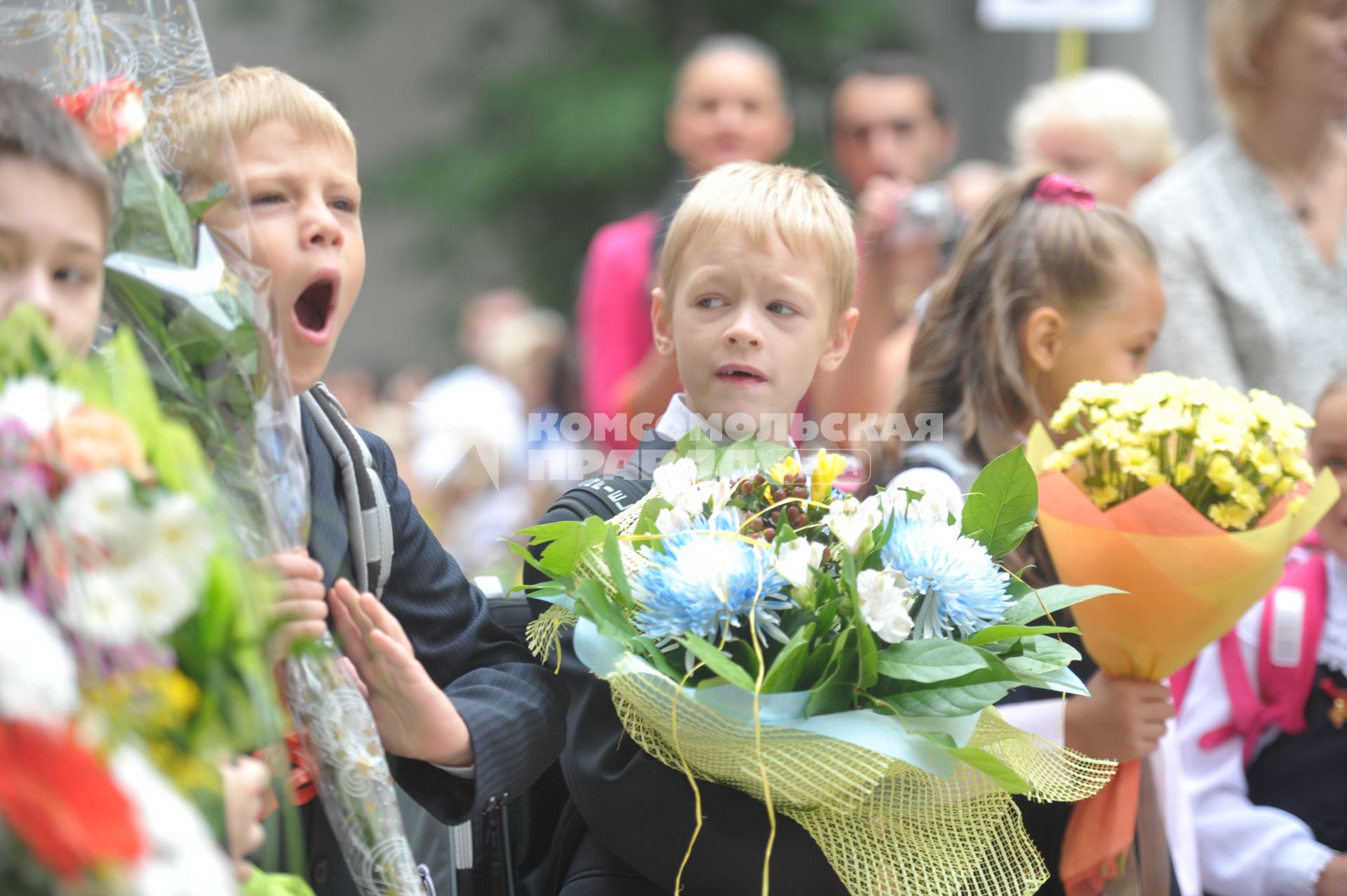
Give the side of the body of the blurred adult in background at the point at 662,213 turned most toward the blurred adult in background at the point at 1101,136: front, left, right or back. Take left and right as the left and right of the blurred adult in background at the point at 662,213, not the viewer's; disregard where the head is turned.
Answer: left

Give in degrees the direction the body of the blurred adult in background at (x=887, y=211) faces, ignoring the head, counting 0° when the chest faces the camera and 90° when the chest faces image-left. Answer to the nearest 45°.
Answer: approximately 0°

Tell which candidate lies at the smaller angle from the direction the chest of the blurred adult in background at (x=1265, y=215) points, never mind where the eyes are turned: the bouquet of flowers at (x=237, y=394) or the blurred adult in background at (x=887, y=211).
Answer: the bouquet of flowers

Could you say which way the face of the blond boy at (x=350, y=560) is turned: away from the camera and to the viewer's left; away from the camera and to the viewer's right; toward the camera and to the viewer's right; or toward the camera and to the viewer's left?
toward the camera and to the viewer's right

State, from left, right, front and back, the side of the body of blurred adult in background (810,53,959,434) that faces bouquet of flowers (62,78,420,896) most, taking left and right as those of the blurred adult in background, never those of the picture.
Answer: front

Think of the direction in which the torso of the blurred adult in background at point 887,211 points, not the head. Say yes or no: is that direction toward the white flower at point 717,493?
yes

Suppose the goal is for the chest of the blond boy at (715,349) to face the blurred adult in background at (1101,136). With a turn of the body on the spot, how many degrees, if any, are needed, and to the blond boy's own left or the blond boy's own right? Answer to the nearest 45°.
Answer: approximately 135° to the blond boy's own left
